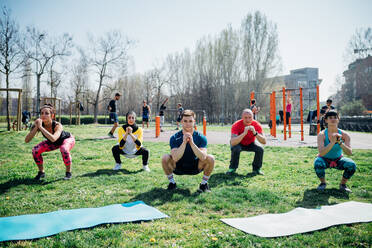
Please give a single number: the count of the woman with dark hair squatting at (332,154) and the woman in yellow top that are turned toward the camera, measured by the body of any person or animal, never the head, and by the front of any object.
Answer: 2

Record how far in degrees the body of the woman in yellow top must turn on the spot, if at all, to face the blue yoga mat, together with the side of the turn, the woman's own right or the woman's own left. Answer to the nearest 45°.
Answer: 0° — they already face it

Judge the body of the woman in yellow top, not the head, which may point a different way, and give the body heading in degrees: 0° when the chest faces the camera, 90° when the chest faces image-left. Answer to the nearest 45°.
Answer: approximately 0°

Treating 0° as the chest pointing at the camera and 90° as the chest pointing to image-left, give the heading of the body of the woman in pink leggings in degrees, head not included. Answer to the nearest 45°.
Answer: approximately 45°

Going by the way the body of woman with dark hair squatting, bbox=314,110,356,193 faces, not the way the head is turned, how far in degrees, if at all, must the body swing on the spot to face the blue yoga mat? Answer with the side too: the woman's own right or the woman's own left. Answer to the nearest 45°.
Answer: approximately 45° to the woman's own right

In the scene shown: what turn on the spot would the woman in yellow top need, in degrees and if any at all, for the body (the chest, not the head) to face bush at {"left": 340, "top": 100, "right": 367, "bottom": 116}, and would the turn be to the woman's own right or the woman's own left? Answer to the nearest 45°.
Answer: approximately 135° to the woman's own left

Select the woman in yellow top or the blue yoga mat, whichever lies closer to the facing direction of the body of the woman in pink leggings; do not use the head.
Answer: the blue yoga mat

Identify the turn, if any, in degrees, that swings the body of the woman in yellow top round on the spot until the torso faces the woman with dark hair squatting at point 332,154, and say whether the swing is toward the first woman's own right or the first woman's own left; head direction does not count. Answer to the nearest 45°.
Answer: approximately 45° to the first woman's own left
